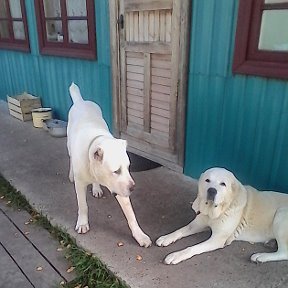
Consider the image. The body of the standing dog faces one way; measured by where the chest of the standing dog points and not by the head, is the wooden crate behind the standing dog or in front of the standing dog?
behind

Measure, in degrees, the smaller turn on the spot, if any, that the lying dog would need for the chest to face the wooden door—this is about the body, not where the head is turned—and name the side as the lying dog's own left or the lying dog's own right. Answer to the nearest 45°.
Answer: approximately 90° to the lying dog's own right

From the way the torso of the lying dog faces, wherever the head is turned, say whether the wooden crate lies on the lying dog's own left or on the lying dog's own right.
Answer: on the lying dog's own right

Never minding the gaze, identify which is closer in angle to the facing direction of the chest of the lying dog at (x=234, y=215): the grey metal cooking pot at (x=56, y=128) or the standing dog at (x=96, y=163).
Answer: the standing dog

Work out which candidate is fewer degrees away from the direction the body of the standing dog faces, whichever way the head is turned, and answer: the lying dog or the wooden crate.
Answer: the lying dog

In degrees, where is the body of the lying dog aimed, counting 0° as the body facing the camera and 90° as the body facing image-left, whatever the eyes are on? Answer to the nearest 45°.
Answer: approximately 45°

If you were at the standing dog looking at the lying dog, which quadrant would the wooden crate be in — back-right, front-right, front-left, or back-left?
back-left

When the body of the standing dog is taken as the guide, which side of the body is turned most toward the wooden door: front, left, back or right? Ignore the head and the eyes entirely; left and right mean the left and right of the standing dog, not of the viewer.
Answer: left

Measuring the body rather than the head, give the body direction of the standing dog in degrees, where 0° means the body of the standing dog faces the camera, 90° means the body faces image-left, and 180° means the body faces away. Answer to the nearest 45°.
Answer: approximately 315°

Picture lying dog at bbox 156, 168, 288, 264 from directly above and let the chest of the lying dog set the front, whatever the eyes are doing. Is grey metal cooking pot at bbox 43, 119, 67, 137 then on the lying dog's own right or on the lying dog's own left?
on the lying dog's own right

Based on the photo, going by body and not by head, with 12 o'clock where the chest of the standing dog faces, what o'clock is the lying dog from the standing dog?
The lying dog is roughly at 11 o'clock from the standing dog.
